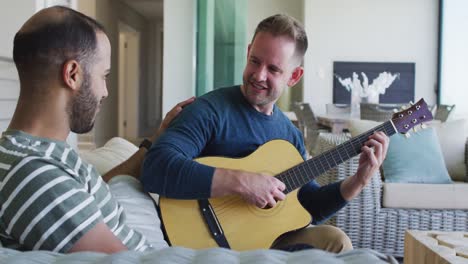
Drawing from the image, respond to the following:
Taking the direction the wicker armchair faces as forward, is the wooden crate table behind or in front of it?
in front

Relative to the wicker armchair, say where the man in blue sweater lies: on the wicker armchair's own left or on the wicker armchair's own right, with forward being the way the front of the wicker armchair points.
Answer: on the wicker armchair's own right

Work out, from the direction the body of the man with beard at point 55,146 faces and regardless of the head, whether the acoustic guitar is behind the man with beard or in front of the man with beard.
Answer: in front

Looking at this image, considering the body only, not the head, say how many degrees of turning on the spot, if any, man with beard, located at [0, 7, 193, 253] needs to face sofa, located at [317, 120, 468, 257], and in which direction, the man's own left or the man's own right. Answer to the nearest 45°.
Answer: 0° — they already face it

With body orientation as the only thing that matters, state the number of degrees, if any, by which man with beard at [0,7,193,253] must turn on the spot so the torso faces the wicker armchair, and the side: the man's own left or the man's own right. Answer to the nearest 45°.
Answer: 0° — they already face it

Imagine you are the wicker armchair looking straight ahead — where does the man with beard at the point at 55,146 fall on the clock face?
The man with beard is roughly at 2 o'clock from the wicker armchair.

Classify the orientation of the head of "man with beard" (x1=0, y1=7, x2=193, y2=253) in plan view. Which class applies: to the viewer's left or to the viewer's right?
to the viewer's right

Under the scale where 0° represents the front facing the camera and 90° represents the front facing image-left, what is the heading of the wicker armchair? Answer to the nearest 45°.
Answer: approximately 315°

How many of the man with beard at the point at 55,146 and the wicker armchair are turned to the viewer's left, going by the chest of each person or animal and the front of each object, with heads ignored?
0

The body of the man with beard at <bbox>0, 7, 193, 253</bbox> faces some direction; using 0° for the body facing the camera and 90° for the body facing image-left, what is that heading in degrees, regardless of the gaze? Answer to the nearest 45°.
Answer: approximately 225°

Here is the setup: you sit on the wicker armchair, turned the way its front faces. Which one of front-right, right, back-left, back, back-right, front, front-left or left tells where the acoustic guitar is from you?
front-right
